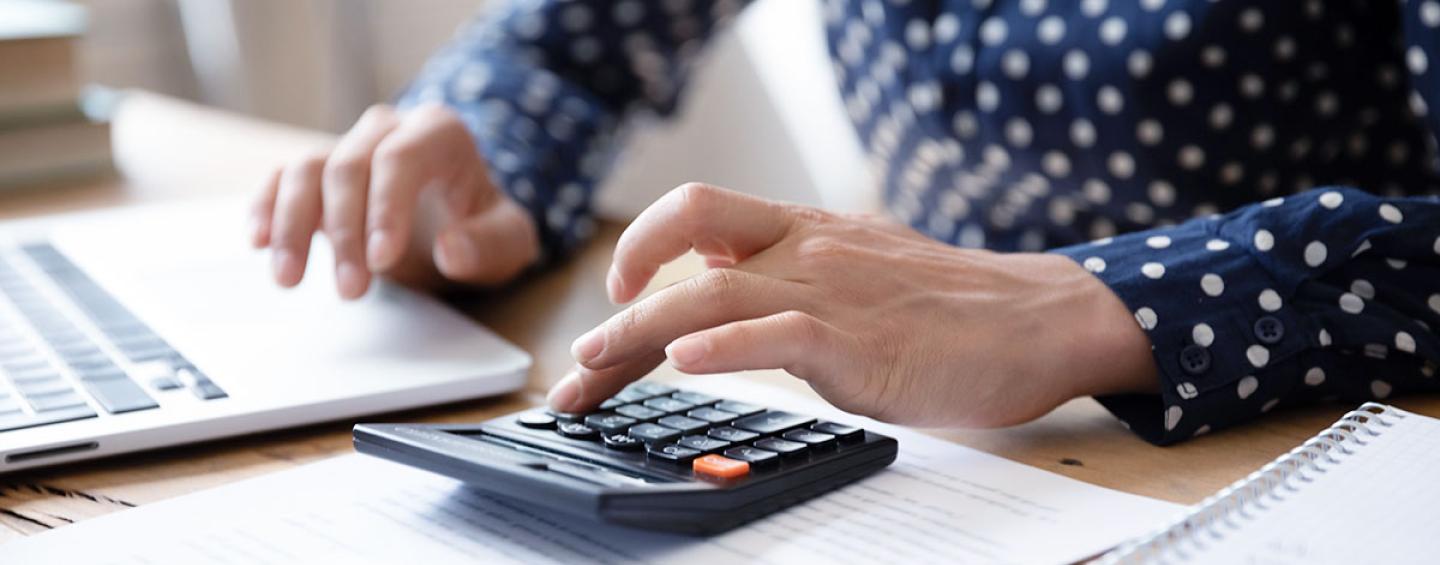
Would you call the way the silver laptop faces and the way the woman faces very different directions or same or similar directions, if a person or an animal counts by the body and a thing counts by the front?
very different directions

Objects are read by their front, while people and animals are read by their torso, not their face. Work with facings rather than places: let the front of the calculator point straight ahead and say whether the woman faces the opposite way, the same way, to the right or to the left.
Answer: the opposite way

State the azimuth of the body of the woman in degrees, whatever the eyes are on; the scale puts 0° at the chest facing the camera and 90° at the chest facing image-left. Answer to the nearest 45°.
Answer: approximately 45°

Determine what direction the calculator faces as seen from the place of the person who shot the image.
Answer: facing away from the viewer and to the right of the viewer

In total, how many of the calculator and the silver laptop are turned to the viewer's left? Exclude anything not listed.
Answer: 0
